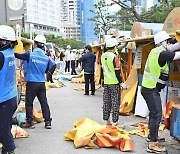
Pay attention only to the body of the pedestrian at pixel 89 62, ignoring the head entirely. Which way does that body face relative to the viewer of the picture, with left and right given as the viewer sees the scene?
facing away from the viewer and to the left of the viewer

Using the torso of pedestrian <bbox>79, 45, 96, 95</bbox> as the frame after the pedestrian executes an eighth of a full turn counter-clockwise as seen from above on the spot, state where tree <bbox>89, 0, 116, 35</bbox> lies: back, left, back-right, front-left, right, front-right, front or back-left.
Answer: right

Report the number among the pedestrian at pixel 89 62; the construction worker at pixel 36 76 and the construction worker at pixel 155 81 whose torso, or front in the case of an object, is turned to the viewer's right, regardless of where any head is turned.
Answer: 1

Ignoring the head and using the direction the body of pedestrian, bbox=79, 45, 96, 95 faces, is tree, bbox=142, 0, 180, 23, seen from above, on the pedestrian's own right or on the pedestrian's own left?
on the pedestrian's own right

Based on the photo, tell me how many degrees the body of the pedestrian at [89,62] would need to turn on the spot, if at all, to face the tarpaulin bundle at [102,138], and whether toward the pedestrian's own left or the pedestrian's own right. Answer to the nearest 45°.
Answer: approximately 135° to the pedestrian's own left

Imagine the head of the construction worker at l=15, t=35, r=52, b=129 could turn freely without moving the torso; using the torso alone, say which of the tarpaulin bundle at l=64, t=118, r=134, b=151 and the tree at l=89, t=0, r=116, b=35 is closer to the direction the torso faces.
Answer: the tree
